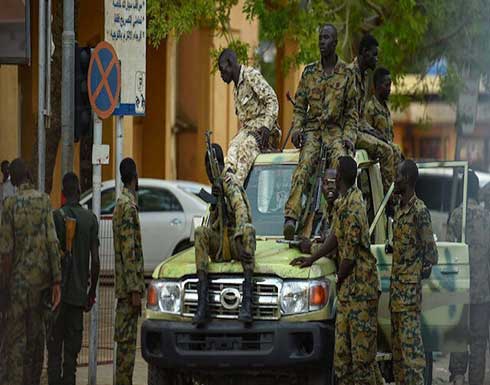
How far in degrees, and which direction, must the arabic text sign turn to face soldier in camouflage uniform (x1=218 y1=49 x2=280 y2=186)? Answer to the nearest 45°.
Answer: approximately 45° to its left

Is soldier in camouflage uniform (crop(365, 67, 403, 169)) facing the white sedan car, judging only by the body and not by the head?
no

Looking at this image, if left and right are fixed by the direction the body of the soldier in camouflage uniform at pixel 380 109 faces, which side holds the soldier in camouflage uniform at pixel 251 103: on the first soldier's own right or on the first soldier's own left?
on the first soldier's own right

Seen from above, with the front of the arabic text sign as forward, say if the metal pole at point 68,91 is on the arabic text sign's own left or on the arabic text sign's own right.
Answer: on the arabic text sign's own right

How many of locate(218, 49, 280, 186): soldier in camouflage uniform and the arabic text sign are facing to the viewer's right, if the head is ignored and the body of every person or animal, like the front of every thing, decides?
0

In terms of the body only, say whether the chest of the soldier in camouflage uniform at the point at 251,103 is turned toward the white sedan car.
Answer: no

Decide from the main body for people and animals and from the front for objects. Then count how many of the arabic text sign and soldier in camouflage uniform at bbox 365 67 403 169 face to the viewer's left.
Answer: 0

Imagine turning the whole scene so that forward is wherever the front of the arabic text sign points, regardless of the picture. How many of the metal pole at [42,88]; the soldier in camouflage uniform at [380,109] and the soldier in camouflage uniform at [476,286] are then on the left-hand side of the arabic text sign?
2

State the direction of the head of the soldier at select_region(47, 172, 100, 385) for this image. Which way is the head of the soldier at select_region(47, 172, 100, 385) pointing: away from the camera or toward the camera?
away from the camera

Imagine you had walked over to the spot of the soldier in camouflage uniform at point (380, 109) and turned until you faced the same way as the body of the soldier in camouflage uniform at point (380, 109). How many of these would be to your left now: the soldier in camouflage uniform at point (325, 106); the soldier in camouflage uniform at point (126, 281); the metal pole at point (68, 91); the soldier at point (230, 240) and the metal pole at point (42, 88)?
0

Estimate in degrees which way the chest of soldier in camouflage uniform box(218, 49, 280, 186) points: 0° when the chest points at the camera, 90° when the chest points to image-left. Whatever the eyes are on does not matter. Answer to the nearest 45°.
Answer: approximately 45°

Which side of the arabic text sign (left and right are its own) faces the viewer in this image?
front

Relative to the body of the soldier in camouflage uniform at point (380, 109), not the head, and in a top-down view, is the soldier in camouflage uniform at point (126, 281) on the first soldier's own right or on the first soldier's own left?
on the first soldier's own right

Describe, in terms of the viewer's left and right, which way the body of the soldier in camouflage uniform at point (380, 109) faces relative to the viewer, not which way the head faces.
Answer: facing the viewer and to the right of the viewer
